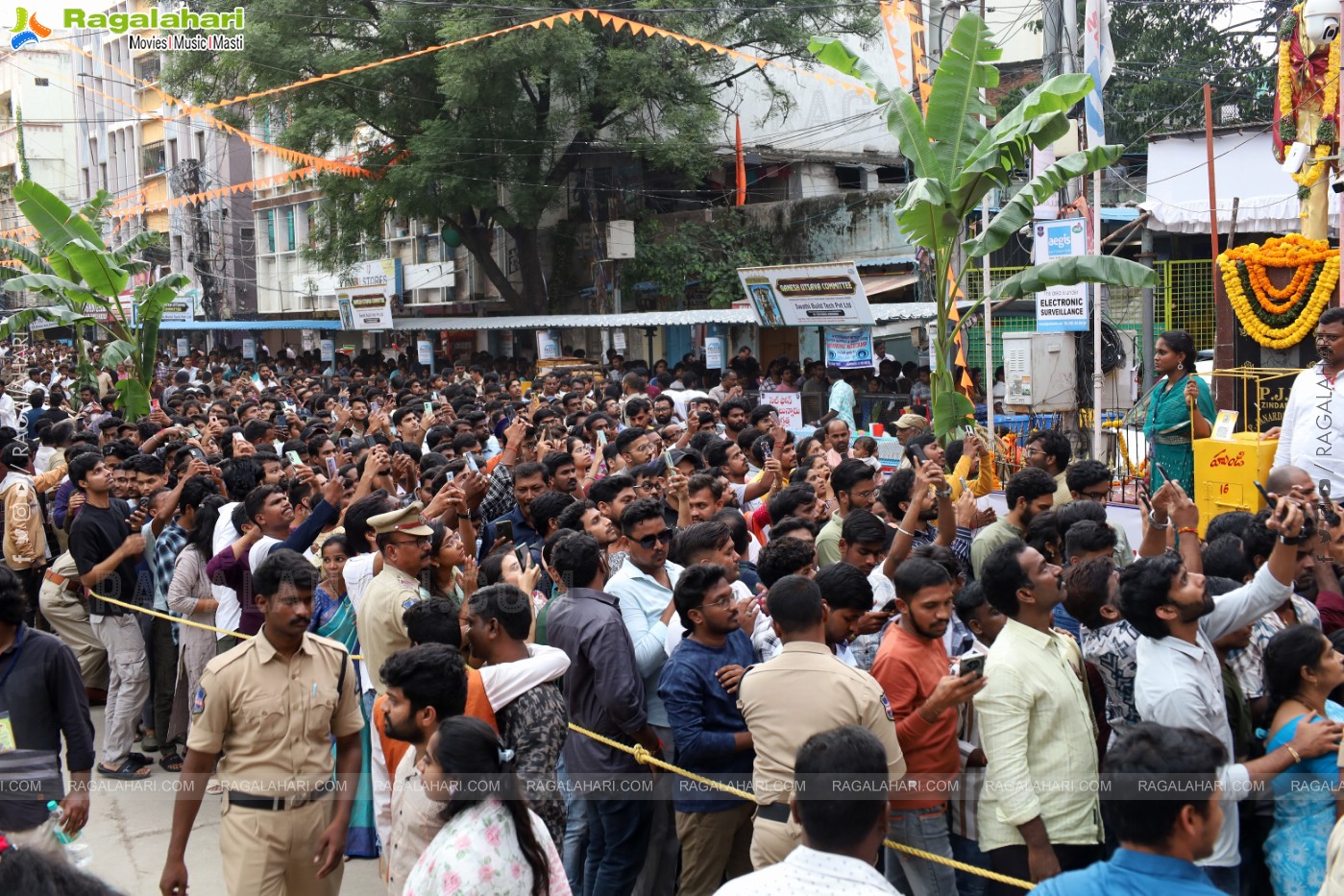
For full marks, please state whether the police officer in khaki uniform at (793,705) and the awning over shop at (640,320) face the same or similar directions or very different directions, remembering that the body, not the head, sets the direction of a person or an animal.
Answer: very different directions

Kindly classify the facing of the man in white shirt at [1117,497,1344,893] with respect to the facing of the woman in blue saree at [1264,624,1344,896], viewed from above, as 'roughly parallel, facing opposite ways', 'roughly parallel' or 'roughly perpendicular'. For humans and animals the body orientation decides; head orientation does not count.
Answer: roughly parallel

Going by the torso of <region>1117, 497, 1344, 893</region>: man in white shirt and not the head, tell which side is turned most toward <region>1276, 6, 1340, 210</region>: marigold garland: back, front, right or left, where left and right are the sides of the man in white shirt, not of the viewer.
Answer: left

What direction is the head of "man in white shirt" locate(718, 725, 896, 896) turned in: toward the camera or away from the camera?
away from the camera

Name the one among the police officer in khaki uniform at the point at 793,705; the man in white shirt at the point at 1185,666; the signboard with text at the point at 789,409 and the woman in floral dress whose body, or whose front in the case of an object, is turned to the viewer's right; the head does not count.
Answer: the man in white shirt

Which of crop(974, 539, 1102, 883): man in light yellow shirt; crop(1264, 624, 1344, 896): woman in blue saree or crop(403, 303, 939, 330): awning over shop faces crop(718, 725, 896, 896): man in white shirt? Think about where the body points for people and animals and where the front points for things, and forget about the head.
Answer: the awning over shop

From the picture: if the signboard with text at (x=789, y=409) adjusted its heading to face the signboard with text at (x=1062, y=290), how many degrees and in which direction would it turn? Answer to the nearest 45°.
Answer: approximately 45° to its left

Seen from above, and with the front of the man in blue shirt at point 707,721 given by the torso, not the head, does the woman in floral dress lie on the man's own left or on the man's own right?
on the man's own right

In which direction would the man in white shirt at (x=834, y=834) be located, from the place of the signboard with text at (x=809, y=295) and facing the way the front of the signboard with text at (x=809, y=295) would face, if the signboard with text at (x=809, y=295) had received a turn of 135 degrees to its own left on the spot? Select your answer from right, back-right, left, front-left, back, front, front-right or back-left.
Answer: back-right

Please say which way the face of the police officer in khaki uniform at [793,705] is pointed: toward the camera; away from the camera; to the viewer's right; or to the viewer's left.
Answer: away from the camera

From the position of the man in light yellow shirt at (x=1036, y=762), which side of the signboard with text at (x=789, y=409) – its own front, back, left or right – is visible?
front
